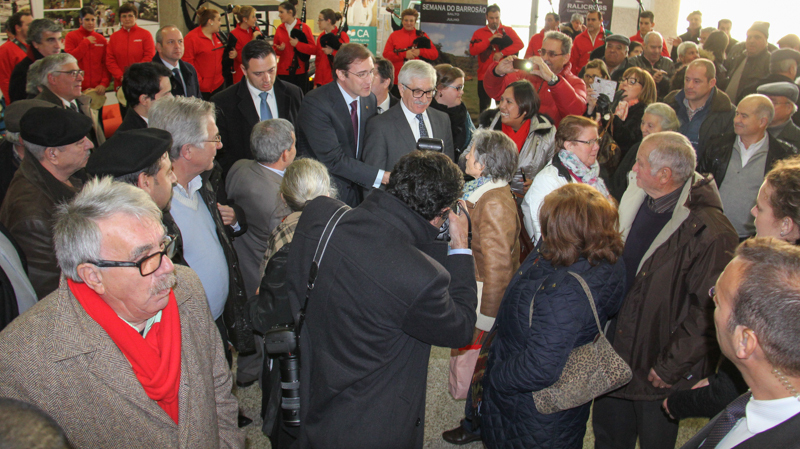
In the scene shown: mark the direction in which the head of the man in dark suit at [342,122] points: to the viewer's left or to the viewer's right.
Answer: to the viewer's right

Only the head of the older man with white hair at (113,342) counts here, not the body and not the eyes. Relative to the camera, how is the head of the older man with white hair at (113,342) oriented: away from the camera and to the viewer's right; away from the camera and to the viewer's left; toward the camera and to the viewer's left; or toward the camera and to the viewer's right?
toward the camera and to the viewer's right

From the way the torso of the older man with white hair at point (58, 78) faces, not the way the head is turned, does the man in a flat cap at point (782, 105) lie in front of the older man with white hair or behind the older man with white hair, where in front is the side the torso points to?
in front

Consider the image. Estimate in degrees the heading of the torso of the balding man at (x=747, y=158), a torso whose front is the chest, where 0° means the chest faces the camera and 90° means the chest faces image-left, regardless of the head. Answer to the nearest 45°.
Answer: approximately 45°

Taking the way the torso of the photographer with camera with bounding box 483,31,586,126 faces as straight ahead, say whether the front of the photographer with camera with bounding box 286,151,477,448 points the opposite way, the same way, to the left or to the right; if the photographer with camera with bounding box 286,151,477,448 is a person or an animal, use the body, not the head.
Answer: the opposite way

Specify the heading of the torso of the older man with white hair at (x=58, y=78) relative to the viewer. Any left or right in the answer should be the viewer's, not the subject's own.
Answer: facing the viewer and to the right of the viewer

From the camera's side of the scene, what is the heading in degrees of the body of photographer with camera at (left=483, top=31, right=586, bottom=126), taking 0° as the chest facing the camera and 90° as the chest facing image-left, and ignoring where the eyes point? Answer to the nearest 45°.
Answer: approximately 45°

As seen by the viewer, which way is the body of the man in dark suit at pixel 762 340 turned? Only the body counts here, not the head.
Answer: to the viewer's left
